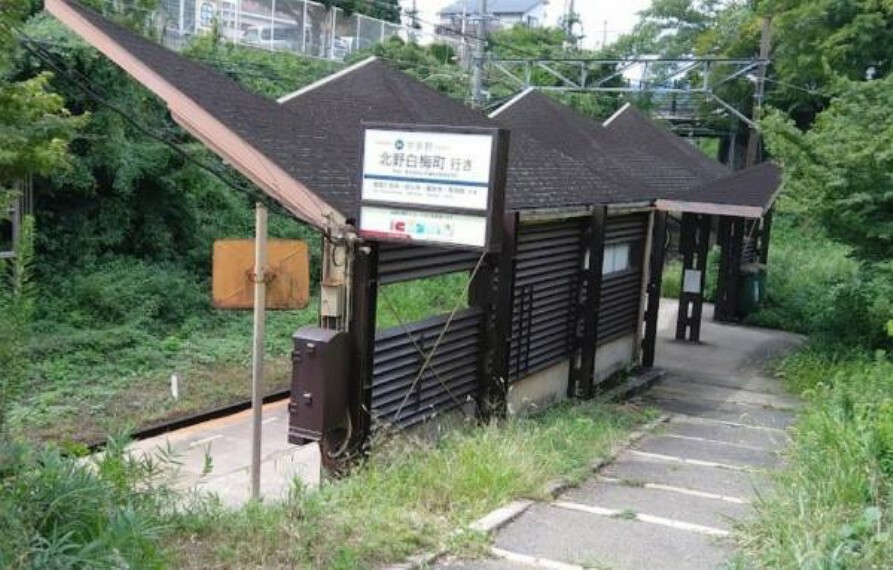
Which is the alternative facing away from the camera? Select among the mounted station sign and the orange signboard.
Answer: the orange signboard

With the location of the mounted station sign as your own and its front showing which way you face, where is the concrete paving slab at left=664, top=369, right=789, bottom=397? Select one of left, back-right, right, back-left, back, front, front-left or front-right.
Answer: back

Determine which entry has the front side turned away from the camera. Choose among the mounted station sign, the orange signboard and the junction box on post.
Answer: the orange signboard

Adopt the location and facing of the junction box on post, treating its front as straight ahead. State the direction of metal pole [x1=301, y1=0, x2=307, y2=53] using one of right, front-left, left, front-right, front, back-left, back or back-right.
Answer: back-right

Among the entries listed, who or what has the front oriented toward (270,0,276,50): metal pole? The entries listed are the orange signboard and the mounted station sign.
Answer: the orange signboard

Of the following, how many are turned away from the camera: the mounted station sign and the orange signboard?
1

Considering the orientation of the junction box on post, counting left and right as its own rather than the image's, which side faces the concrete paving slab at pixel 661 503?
left

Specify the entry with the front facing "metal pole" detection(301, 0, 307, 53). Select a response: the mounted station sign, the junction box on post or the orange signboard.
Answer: the orange signboard

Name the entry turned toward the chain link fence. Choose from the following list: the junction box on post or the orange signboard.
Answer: the orange signboard

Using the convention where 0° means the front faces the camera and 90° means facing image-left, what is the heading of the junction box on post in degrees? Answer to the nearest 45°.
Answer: approximately 45°

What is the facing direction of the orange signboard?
away from the camera

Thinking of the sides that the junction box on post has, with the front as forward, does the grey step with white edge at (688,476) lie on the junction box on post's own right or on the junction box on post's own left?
on the junction box on post's own left
